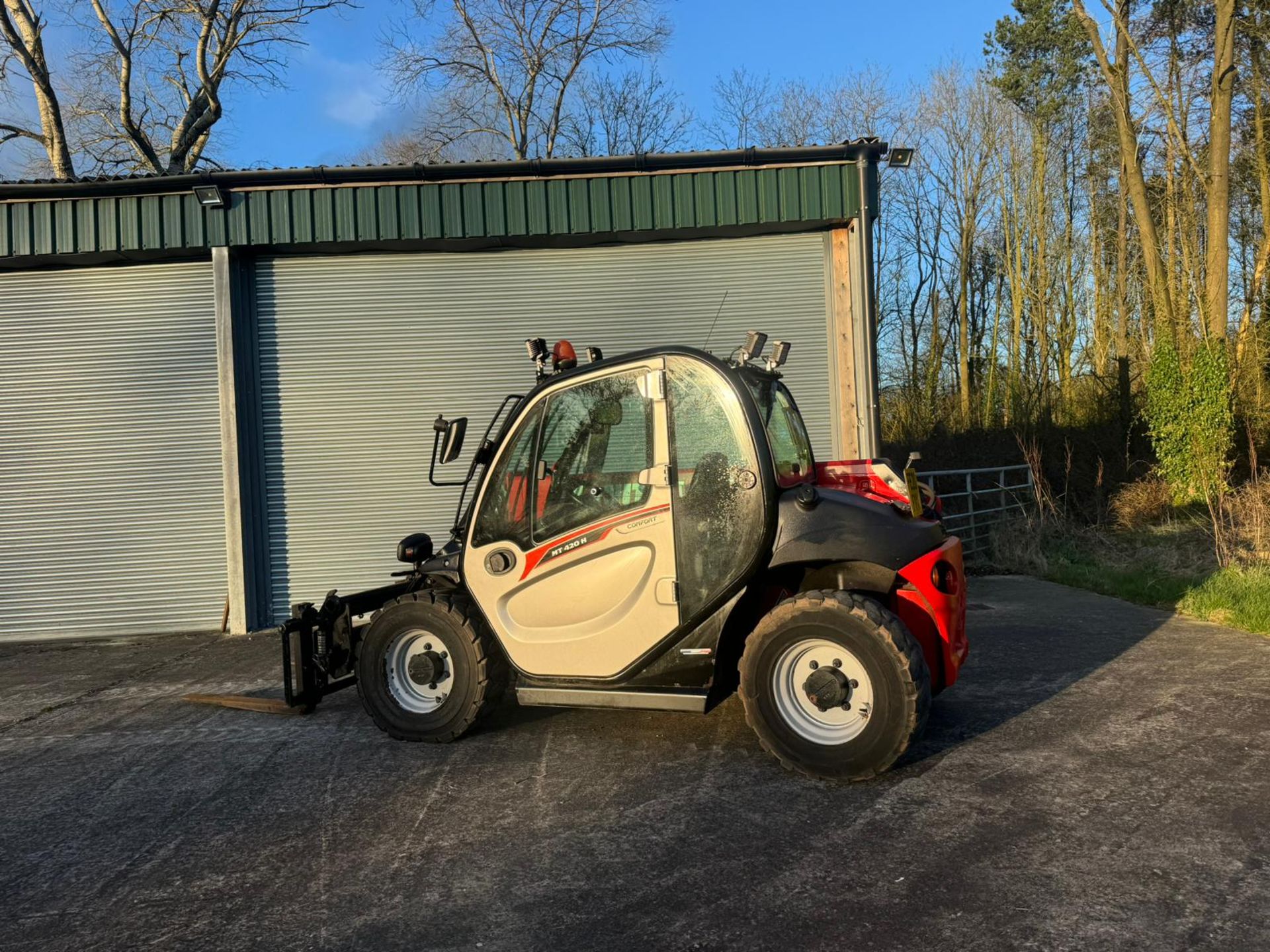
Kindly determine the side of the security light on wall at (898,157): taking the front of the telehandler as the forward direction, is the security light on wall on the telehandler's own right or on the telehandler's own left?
on the telehandler's own right

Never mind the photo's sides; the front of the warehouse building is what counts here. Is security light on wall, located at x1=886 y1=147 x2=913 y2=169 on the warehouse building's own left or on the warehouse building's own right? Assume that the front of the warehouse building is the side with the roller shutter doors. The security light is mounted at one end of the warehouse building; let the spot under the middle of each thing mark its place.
on the warehouse building's own left

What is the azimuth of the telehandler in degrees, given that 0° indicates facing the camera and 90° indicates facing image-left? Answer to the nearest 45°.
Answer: approximately 135°

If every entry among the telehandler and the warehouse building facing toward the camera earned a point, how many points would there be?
1

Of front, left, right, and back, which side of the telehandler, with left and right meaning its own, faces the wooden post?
right

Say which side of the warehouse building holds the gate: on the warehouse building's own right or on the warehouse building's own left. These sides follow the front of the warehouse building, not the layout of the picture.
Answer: on the warehouse building's own left

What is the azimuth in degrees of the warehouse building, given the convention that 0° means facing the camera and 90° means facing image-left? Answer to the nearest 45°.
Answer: approximately 0°
